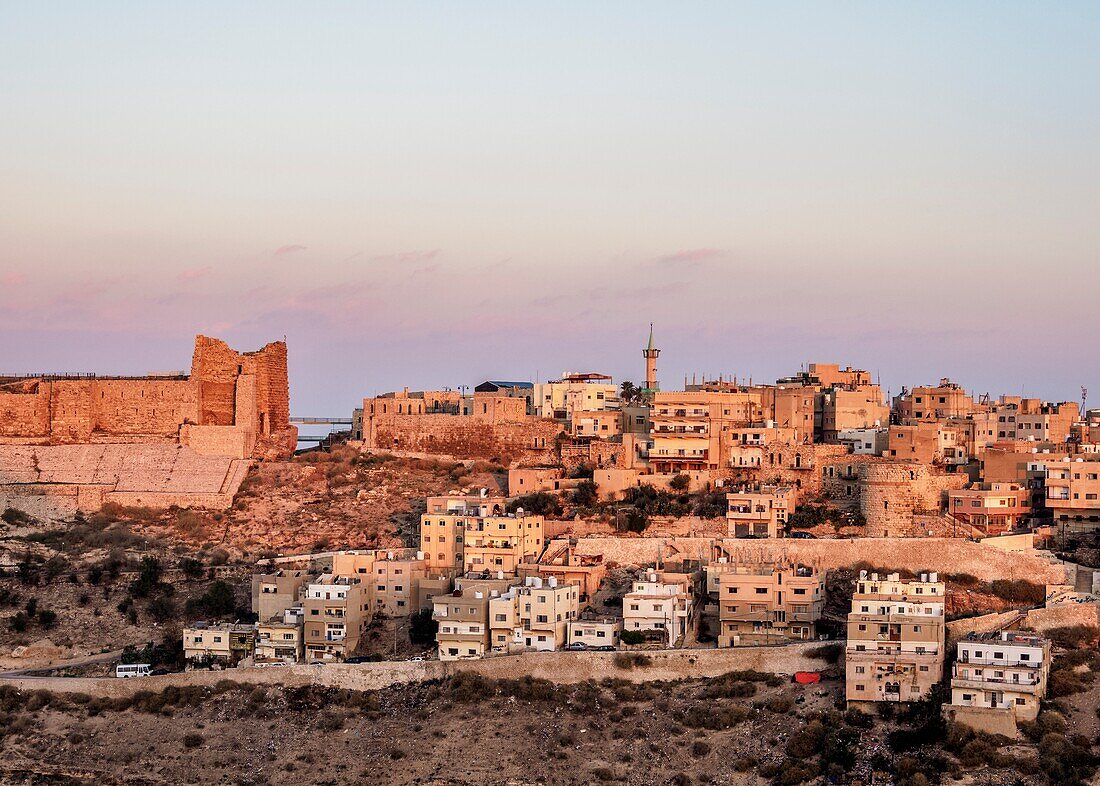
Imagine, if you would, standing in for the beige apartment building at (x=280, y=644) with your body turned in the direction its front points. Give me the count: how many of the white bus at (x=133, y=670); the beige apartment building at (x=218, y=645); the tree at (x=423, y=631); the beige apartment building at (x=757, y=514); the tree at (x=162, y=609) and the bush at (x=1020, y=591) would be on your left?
3

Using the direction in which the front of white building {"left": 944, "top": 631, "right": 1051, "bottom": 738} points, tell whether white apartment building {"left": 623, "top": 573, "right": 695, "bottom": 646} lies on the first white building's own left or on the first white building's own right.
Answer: on the first white building's own right

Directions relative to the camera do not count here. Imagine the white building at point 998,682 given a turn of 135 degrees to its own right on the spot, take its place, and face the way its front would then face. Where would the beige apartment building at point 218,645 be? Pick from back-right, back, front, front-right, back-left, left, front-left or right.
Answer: front-left

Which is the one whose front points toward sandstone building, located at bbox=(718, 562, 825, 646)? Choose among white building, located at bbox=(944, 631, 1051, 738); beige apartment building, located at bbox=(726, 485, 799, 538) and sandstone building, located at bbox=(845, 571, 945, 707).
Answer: the beige apartment building

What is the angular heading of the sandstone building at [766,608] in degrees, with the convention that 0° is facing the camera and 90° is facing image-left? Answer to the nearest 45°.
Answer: approximately 0°

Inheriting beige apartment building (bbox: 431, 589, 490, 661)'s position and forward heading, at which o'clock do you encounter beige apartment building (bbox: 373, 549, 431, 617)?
beige apartment building (bbox: 373, 549, 431, 617) is roughly at 5 o'clock from beige apartment building (bbox: 431, 589, 490, 661).

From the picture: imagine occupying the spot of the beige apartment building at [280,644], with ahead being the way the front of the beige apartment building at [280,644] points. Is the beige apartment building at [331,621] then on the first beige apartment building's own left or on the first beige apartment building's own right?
on the first beige apartment building's own left

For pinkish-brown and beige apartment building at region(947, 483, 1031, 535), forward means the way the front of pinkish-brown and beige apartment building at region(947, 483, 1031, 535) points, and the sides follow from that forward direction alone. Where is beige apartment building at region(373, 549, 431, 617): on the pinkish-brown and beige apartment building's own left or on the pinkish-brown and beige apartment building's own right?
on the pinkish-brown and beige apartment building's own right

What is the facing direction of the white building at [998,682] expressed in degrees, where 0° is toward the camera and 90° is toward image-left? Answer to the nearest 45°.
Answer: approximately 0°

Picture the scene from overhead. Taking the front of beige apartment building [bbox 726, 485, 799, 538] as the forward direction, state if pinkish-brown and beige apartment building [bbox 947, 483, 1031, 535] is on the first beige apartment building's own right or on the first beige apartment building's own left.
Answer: on the first beige apartment building's own left

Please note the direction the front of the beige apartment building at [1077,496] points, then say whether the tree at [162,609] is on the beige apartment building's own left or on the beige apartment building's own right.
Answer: on the beige apartment building's own right
